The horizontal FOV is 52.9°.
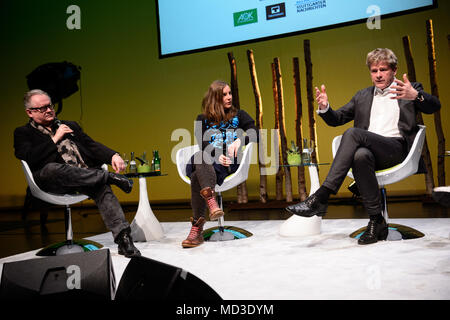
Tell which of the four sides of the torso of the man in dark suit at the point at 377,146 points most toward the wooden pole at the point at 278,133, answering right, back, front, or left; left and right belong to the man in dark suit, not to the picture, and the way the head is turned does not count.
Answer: right

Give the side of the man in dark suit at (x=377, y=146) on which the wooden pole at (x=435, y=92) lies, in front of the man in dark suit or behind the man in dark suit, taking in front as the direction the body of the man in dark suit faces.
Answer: behind

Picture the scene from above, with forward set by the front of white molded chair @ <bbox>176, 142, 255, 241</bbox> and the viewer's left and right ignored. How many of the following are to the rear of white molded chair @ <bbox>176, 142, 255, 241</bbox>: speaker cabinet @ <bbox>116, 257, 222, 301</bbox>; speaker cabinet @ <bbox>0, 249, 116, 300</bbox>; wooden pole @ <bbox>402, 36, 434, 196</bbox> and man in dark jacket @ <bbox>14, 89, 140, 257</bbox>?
1

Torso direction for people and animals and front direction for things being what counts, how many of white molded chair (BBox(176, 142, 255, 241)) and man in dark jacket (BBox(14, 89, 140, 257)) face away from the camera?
0

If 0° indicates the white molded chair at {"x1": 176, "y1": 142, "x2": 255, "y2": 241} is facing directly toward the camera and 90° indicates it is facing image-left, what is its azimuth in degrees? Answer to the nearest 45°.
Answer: approximately 45°

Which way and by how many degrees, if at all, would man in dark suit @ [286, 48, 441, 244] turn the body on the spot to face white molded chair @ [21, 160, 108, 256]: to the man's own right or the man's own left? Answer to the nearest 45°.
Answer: approximately 45° to the man's own right

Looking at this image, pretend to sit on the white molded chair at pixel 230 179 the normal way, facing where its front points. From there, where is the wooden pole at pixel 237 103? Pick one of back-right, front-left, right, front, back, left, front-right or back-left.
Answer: back-right

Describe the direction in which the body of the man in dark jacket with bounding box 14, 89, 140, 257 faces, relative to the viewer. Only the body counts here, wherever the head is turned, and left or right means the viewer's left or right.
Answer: facing the viewer and to the right of the viewer

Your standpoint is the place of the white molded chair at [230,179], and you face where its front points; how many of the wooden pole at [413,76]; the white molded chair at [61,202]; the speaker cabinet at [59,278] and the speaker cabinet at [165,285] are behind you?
1

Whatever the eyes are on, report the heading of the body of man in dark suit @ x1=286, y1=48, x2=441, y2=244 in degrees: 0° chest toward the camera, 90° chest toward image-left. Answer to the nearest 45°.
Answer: approximately 45°

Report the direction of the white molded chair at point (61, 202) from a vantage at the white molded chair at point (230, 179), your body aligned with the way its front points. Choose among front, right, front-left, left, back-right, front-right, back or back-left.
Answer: front-right

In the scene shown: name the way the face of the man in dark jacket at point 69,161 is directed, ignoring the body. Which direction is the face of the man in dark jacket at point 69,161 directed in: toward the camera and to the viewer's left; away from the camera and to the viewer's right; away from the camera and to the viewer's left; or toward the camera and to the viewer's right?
toward the camera and to the viewer's right

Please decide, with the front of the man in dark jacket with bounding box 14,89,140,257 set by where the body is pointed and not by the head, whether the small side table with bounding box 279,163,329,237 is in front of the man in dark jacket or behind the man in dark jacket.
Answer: in front
